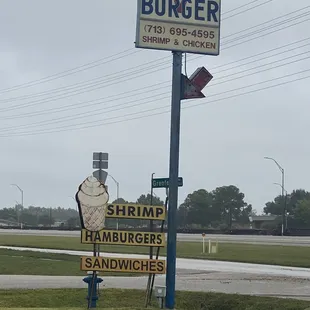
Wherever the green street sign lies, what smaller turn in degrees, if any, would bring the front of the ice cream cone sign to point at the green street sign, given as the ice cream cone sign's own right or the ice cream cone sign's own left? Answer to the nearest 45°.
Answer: approximately 135° to the ice cream cone sign's own left

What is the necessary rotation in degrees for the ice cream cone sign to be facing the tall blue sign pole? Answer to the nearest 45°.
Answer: approximately 135° to its left

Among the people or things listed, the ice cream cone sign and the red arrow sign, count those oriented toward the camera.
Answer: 2
